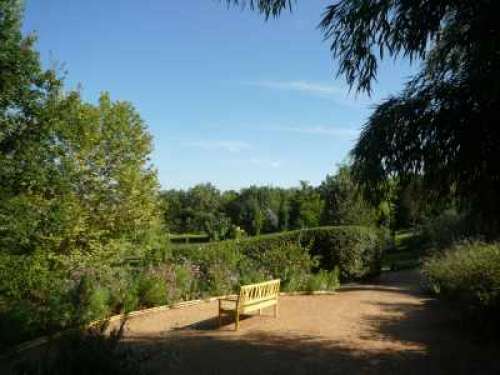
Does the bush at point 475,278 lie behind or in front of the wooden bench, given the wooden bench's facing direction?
behind

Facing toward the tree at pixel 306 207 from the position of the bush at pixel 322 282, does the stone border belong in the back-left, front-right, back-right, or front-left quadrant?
back-left
